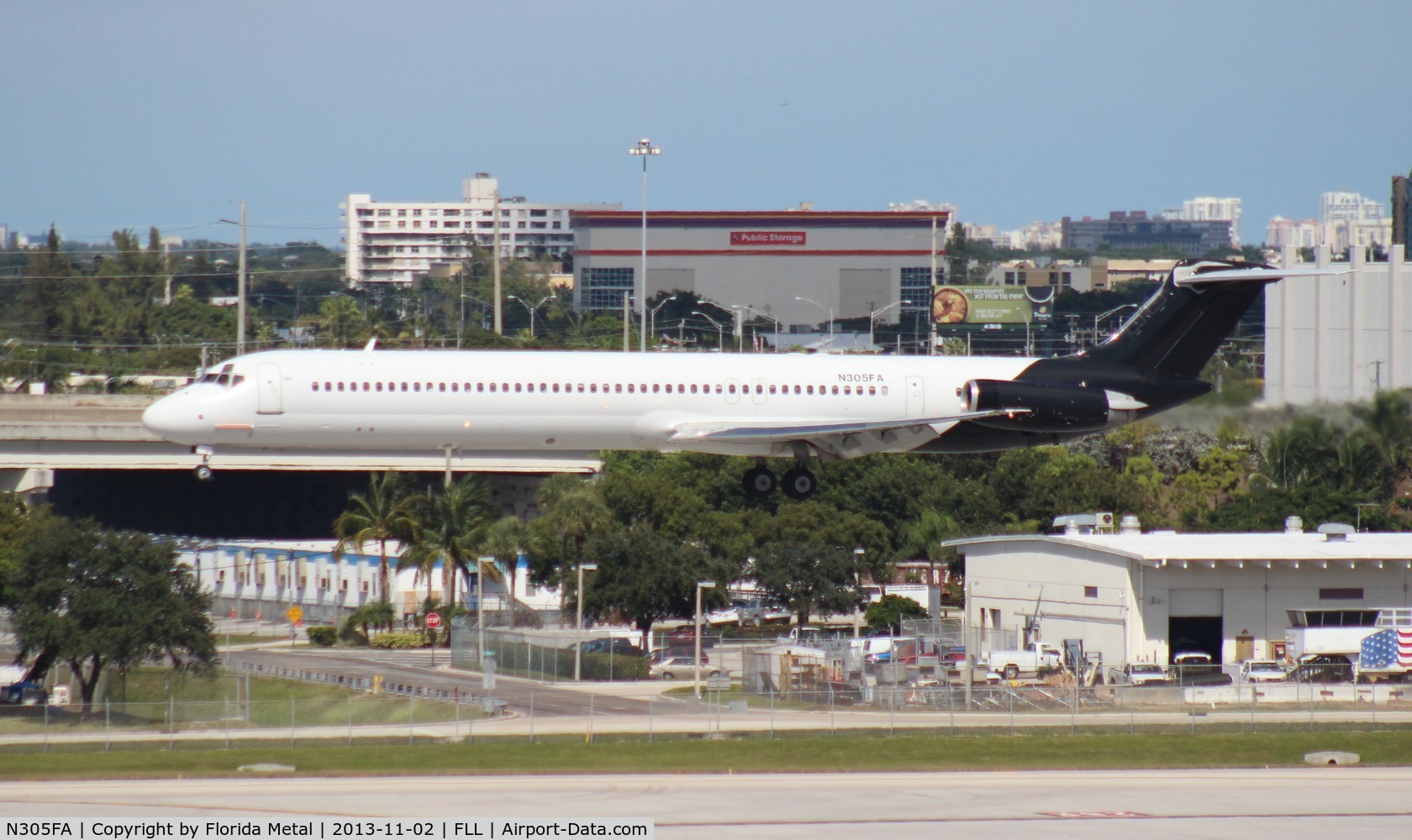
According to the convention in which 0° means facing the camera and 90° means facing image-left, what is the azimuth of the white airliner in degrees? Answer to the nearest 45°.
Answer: approximately 90°
